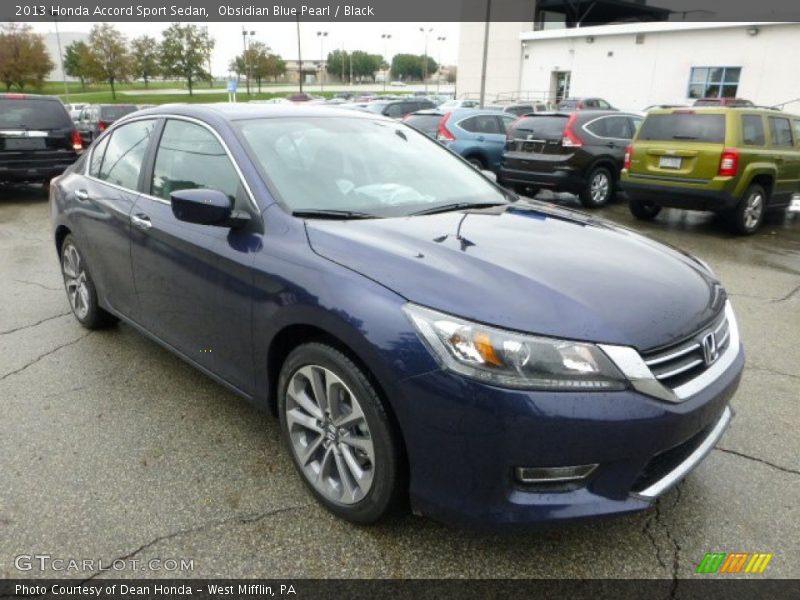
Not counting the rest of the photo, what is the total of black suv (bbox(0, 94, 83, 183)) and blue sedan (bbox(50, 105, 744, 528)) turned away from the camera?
1

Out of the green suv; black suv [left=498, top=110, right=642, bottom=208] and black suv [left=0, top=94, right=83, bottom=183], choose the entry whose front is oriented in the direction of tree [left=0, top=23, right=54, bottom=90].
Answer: black suv [left=0, top=94, right=83, bottom=183]

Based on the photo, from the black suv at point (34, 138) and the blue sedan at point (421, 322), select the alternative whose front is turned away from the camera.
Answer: the black suv

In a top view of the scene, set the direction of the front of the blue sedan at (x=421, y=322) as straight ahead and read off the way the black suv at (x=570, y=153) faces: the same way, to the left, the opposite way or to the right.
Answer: to the left

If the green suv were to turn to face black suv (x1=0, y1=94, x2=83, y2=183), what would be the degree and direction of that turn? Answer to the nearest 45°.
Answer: approximately 135° to its left

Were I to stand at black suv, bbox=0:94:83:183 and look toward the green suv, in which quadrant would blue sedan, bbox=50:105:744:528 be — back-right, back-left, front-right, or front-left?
front-right

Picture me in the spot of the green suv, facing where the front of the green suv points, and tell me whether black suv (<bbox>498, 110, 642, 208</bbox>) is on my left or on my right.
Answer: on my left

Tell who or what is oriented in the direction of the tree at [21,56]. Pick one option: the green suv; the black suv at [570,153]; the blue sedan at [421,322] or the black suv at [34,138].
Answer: the black suv at [34,138]

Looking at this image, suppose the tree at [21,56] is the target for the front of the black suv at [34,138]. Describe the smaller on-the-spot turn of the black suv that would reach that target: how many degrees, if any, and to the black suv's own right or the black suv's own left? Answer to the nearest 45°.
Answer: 0° — it already faces it

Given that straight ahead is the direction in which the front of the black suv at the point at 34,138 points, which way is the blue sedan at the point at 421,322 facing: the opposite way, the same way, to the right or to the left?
the opposite way

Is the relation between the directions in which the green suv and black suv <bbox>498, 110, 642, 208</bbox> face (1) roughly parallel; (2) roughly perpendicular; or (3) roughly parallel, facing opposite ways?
roughly parallel

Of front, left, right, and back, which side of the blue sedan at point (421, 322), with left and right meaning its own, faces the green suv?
left

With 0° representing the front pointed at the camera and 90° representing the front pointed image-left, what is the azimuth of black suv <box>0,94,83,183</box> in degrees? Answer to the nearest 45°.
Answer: approximately 180°
